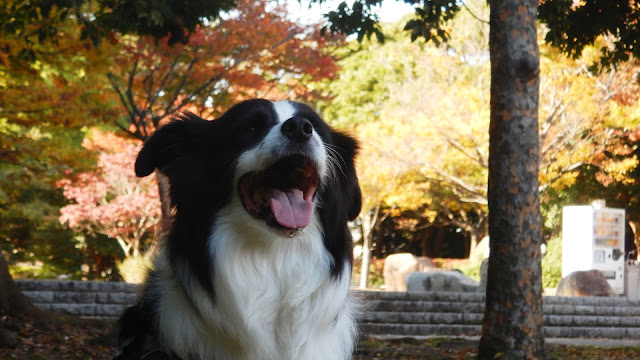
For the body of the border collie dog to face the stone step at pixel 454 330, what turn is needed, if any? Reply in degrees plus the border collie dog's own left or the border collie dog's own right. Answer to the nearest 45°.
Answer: approximately 135° to the border collie dog's own left

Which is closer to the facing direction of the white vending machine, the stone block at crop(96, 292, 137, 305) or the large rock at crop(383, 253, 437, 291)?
the stone block

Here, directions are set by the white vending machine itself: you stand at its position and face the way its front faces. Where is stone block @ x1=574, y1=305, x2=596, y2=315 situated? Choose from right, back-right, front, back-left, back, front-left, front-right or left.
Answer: front-right

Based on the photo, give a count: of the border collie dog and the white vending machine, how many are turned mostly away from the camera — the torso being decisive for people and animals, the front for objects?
0

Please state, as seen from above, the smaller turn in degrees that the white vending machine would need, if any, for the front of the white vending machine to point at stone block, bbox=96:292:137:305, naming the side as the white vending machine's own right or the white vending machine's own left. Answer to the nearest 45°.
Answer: approximately 90° to the white vending machine's own right

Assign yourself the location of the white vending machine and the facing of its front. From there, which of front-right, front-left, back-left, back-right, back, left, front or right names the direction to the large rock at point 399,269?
back-right

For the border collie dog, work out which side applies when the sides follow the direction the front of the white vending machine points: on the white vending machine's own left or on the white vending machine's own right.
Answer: on the white vending machine's own right

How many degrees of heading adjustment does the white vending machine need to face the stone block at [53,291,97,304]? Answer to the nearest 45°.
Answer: approximately 90° to its right

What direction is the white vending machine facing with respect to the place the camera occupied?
facing the viewer and to the right of the viewer
